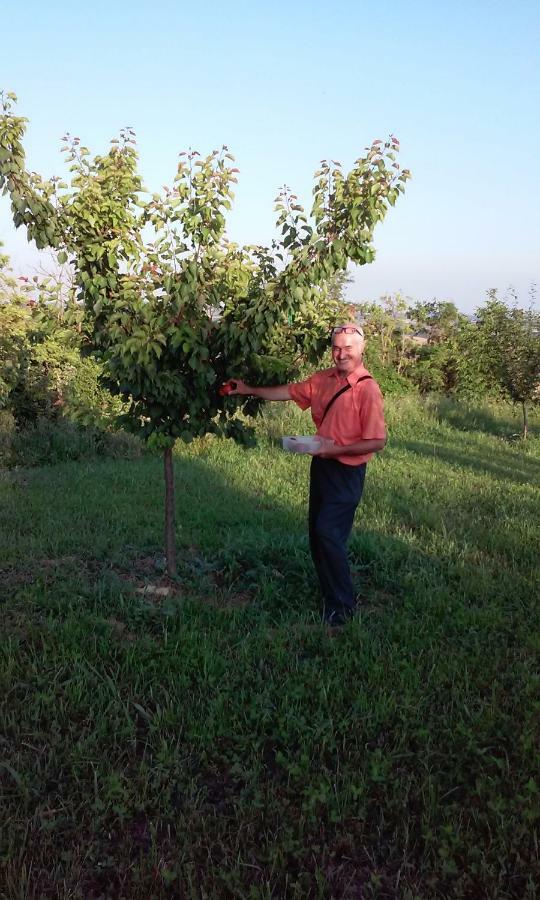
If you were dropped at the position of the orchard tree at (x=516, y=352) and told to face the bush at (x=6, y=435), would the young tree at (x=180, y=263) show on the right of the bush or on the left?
left

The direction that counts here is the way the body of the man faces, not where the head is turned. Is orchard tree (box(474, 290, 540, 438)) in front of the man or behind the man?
behind

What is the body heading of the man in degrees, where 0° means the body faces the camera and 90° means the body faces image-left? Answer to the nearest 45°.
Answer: approximately 45°

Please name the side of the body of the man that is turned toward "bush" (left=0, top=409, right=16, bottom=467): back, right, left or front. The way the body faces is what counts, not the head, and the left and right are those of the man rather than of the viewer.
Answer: right
